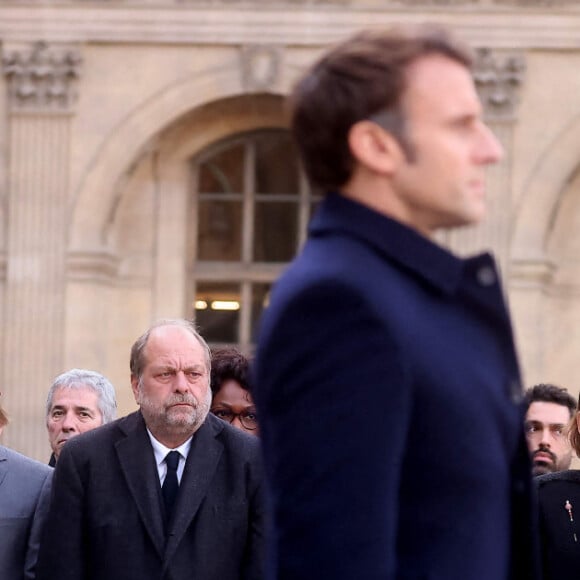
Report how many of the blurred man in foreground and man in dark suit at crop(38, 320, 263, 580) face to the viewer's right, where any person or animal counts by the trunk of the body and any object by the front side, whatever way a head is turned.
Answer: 1

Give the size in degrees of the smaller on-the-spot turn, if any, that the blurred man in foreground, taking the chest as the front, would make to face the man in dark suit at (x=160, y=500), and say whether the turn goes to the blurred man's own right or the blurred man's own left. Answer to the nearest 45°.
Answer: approximately 90° to the blurred man's own left

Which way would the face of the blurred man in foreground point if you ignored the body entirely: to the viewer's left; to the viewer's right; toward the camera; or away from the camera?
to the viewer's right

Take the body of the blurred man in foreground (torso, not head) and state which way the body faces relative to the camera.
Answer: to the viewer's right

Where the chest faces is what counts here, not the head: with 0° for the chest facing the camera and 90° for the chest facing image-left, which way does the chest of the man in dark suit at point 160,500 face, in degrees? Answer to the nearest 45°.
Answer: approximately 0°

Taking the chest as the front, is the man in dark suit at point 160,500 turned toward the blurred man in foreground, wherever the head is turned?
yes

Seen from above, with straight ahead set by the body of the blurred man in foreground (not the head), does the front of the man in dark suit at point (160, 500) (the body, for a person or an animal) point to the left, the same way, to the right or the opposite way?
to the right

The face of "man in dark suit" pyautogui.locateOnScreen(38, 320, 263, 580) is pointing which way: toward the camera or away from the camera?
toward the camera
